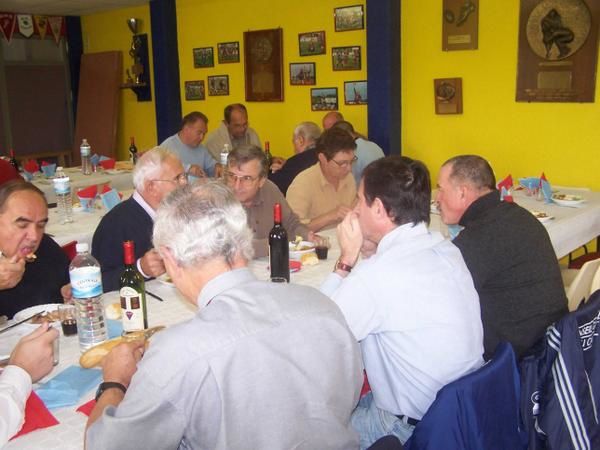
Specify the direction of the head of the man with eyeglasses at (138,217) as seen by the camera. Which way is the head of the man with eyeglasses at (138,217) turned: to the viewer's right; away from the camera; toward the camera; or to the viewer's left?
to the viewer's right

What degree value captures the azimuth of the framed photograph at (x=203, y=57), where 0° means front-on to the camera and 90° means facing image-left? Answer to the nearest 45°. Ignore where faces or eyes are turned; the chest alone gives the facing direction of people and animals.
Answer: approximately 0°

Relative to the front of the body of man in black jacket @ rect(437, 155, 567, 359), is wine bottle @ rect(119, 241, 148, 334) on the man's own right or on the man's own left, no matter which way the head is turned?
on the man's own left

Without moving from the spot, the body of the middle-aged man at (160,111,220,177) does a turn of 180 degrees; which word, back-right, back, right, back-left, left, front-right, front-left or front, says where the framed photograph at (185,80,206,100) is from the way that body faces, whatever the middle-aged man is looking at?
front-right

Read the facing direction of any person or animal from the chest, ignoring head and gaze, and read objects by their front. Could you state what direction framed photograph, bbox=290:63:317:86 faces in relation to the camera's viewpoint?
facing the viewer

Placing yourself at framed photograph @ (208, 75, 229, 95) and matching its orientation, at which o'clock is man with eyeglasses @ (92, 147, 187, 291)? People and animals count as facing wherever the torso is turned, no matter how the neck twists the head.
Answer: The man with eyeglasses is roughly at 12 o'clock from the framed photograph.

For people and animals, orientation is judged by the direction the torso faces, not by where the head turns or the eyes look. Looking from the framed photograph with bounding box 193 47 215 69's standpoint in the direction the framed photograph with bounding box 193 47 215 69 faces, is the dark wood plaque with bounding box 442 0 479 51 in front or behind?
in front

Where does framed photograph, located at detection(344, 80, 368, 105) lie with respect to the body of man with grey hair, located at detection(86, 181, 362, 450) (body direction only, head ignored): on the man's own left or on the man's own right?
on the man's own right

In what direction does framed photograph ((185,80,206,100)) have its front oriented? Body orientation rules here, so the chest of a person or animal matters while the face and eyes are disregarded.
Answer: toward the camera

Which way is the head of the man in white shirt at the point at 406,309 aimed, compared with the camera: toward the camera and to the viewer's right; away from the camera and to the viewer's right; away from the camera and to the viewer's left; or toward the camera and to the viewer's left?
away from the camera and to the viewer's left

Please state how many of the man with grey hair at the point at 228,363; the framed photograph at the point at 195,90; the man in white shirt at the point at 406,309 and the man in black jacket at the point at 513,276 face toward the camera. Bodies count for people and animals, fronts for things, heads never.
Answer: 1

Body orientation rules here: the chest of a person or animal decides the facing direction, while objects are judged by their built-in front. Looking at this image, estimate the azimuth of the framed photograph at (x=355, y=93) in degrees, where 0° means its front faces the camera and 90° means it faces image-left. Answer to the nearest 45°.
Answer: approximately 0°

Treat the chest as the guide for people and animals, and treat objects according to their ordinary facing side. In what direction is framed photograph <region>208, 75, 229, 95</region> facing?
toward the camera

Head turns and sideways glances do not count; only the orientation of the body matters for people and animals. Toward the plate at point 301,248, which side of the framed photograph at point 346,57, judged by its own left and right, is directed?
front

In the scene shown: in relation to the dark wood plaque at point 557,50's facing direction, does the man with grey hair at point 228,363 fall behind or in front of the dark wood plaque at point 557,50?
in front

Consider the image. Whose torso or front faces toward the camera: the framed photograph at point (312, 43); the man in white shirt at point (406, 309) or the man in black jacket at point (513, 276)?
the framed photograph
